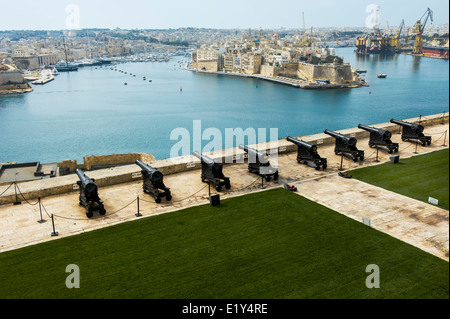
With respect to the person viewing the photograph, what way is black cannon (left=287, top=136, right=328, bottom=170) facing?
facing away from the viewer and to the left of the viewer

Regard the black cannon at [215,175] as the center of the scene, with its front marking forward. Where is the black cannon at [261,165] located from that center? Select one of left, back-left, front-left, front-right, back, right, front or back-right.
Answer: right

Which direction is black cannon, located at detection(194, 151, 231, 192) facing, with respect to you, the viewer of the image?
facing away from the viewer and to the left of the viewer

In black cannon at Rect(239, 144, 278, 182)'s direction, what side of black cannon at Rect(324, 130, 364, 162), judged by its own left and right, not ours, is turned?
left

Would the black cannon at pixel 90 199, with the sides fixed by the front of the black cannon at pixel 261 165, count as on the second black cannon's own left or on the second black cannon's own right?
on the second black cannon's own left

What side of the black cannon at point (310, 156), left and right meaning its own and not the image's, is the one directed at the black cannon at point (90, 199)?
left

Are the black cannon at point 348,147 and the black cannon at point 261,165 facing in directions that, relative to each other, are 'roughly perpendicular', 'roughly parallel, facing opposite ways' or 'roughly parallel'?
roughly parallel

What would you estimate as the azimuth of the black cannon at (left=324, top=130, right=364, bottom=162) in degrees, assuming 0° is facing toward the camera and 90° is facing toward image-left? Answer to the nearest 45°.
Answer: approximately 135°

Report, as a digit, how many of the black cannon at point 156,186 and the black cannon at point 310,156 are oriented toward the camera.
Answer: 0

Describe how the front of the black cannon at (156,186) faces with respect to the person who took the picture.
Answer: facing away from the viewer and to the left of the viewer

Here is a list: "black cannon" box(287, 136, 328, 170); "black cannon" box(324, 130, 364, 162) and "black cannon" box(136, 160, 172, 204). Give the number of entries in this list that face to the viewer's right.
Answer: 0

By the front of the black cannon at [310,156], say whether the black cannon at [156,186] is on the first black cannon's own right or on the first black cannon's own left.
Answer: on the first black cannon's own left

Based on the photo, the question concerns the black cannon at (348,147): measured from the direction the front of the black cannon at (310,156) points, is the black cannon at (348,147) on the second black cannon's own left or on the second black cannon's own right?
on the second black cannon's own right

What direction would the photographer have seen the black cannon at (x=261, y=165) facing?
facing away from the viewer and to the left of the viewer

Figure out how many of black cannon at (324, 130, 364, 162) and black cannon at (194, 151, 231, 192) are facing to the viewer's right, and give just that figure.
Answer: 0
